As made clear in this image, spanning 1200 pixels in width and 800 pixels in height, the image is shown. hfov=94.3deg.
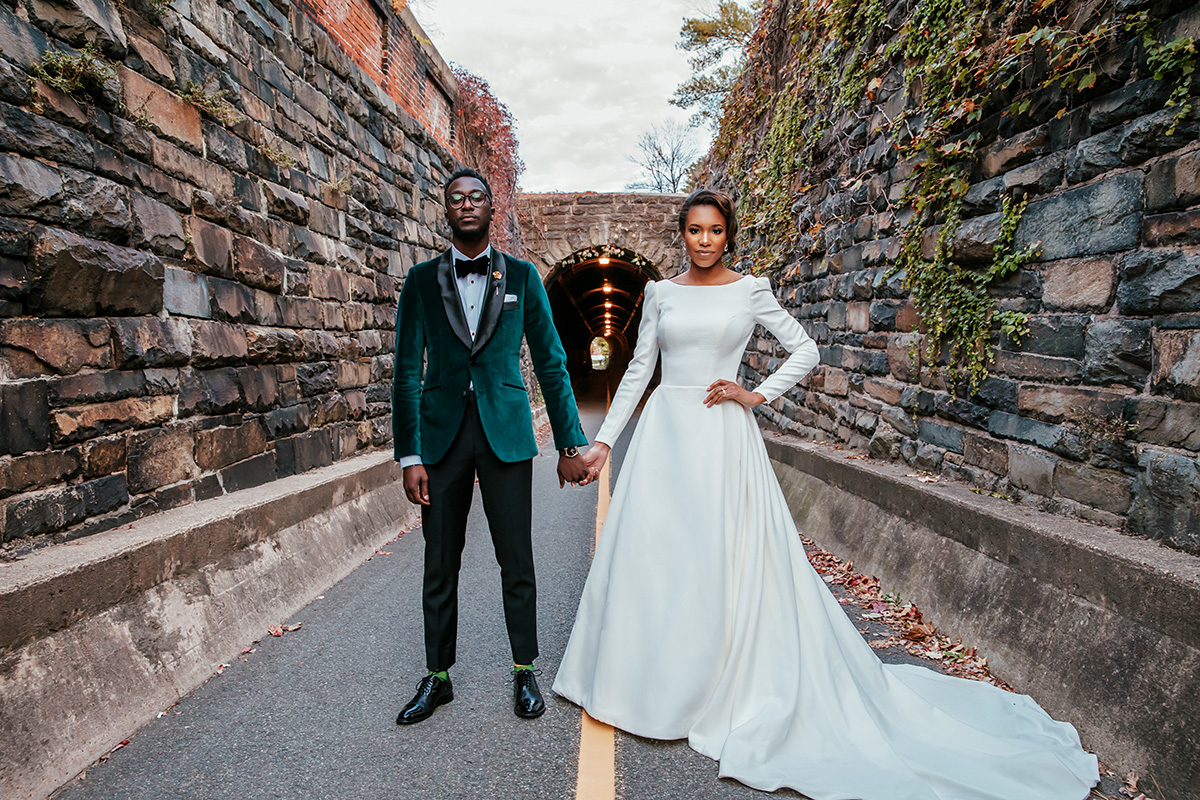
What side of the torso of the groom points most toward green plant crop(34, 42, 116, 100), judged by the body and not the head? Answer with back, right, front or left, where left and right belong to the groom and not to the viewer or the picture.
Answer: right

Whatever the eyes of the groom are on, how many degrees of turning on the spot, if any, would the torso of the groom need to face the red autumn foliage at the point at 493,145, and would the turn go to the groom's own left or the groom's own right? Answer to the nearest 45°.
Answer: approximately 180°

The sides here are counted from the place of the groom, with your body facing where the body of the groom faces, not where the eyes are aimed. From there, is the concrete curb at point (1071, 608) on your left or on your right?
on your left

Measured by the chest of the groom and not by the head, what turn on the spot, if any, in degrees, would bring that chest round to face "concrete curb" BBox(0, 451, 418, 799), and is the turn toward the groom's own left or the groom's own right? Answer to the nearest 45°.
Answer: approximately 90° to the groom's own right

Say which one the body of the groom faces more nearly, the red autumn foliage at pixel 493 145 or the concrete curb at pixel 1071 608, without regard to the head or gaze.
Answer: the concrete curb

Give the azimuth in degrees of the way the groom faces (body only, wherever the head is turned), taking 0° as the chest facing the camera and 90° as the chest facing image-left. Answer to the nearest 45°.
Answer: approximately 0°
